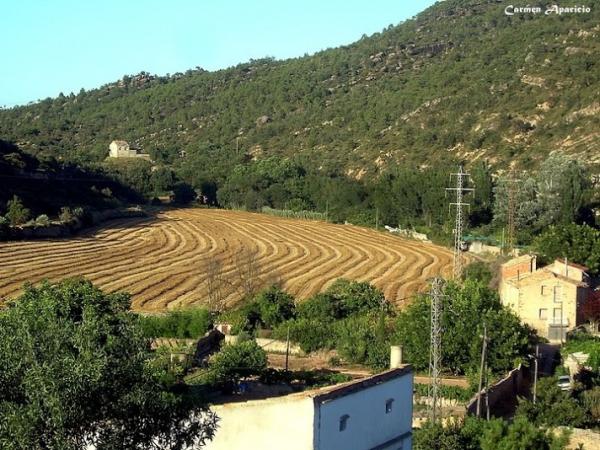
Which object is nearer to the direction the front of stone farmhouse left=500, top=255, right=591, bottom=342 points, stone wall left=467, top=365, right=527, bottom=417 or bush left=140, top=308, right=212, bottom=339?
the stone wall

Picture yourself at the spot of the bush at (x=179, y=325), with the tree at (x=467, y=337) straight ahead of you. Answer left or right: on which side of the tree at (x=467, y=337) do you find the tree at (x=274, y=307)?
left

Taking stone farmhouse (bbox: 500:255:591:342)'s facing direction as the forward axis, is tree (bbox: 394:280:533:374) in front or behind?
in front

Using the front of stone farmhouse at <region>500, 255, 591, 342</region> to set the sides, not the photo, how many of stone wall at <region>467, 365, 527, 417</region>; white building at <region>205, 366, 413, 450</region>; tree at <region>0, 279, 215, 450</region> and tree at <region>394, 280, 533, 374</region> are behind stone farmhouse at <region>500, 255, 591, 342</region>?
0

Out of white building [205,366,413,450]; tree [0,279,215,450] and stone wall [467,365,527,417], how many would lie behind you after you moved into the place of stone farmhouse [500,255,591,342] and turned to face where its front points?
0

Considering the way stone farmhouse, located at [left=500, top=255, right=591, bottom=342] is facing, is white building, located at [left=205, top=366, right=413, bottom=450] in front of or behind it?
in front

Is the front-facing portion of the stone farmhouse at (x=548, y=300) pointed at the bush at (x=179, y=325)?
no

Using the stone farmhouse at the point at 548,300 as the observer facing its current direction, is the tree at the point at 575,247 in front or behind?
behind

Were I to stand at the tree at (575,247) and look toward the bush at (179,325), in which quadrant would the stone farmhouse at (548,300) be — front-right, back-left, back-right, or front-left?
front-left

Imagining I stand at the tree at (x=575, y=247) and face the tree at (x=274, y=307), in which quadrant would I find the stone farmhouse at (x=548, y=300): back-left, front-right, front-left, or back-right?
front-left

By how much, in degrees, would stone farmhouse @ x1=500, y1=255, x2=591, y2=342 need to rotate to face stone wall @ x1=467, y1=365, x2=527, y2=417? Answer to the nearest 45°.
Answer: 0° — it already faces it

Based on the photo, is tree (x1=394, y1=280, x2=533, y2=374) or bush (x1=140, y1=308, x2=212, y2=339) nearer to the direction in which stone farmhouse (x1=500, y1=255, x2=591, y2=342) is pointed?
the tree

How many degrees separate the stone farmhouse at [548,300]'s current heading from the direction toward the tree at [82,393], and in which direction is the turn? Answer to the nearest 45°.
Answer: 0° — it already faces it

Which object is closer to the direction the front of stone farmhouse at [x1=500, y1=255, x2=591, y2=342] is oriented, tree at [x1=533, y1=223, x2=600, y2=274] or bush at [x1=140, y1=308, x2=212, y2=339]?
the bush

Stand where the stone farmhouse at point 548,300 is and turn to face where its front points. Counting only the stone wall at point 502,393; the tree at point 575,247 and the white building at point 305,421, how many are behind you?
1

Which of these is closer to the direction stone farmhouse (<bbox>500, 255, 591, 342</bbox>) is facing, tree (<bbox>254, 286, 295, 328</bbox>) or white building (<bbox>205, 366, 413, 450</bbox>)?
the white building

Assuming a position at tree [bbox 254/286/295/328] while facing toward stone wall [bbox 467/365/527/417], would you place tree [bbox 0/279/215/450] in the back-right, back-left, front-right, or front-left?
front-right

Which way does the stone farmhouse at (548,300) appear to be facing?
toward the camera

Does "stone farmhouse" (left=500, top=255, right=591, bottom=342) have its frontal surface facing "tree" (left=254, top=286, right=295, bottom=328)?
no
